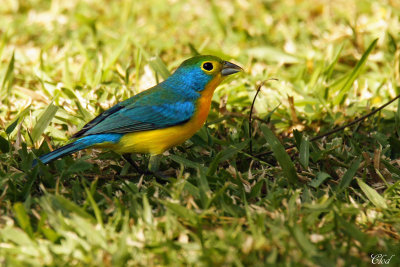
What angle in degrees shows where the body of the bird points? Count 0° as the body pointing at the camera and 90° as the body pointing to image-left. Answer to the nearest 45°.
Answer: approximately 270°
